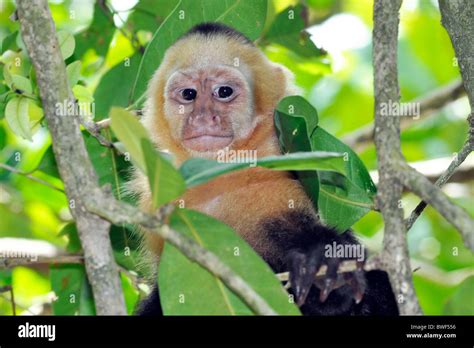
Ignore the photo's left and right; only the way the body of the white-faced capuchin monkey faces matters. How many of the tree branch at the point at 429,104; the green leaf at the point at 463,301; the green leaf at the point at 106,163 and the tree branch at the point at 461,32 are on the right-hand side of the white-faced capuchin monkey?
1

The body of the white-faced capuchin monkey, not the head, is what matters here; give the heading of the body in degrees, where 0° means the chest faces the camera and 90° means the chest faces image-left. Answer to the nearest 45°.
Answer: approximately 0°

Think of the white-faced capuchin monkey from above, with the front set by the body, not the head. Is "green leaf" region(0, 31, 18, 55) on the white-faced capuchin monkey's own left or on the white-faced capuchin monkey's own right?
on the white-faced capuchin monkey's own right

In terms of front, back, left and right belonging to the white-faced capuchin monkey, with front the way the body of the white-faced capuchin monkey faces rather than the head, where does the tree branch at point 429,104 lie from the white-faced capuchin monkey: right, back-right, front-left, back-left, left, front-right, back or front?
back-left

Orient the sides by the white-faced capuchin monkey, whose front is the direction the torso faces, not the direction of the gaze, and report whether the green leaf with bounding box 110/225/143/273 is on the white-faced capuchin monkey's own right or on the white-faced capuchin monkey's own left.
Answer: on the white-faced capuchin monkey's own right

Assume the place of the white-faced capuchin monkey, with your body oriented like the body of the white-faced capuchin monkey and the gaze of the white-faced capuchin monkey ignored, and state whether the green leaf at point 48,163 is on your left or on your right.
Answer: on your right

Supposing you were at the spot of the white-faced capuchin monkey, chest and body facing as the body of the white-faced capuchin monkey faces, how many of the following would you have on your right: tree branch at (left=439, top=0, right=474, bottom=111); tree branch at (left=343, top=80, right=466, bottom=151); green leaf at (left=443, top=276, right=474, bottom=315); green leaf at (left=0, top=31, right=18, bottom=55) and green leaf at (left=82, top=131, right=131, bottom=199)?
2

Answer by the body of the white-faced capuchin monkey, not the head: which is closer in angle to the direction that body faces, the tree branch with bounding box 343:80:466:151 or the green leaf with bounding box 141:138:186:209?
the green leaf

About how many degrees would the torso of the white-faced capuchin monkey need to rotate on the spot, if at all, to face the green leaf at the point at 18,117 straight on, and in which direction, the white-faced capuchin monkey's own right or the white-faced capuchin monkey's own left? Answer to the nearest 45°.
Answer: approximately 45° to the white-faced capuchin monkey's own right

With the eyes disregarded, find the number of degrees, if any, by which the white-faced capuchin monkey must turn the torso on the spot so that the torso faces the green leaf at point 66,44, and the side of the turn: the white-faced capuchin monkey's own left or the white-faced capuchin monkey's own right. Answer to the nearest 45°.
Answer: approximately 45° to the white-faced capuchin monkey's own right
